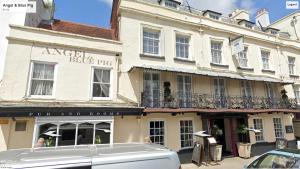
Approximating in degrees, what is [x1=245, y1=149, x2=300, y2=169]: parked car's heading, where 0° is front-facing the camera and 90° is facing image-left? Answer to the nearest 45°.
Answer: approximately 90°

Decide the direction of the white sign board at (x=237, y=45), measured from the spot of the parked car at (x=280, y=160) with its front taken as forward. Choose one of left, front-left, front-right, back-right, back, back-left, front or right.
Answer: right

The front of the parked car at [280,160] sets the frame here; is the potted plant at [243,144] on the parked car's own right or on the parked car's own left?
on the parked car's own right
